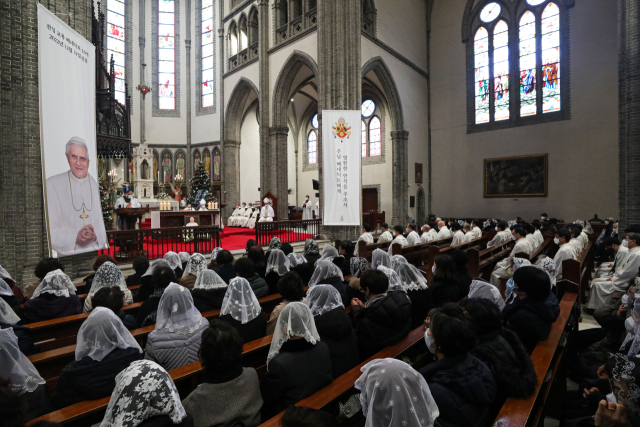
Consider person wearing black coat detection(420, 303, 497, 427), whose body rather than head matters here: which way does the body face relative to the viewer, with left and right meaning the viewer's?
facing away from the viewer and to the left of the viewer

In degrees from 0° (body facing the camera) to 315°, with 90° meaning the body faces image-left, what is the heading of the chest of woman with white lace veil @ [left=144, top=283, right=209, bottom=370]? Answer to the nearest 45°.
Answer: approximately 135°

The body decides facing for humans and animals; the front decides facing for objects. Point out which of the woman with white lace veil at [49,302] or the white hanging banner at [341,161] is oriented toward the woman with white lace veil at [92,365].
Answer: the white hanging banner

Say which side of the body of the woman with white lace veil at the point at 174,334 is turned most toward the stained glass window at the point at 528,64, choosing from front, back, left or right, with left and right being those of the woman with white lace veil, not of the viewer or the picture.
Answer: right

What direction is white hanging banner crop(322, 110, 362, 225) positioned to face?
toward the camera

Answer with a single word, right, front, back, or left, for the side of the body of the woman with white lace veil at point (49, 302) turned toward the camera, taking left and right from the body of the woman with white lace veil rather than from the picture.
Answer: back

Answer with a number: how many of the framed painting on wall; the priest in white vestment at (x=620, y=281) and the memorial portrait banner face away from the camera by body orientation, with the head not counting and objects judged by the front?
0

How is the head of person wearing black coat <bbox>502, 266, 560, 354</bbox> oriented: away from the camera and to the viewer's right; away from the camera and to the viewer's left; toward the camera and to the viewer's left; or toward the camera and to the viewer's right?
away from the camera and to the viewer's left

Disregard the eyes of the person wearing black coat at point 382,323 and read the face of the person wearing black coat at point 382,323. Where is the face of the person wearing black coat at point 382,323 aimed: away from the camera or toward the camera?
away from the camera

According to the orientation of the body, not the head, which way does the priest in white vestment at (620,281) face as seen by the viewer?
to the viewer's left

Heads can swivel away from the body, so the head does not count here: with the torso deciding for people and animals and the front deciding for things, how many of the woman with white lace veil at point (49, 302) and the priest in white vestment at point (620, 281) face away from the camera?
1

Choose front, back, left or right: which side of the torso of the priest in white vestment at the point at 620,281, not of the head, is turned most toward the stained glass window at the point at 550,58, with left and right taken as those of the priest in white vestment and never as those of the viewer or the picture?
right

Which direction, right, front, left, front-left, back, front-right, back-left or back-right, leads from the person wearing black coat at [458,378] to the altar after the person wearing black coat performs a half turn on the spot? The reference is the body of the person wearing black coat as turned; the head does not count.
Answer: back

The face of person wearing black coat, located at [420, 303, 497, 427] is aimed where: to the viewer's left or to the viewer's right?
to the viewer's left

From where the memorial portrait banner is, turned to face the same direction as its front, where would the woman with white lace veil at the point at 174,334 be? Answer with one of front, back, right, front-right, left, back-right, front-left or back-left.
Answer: front-right
